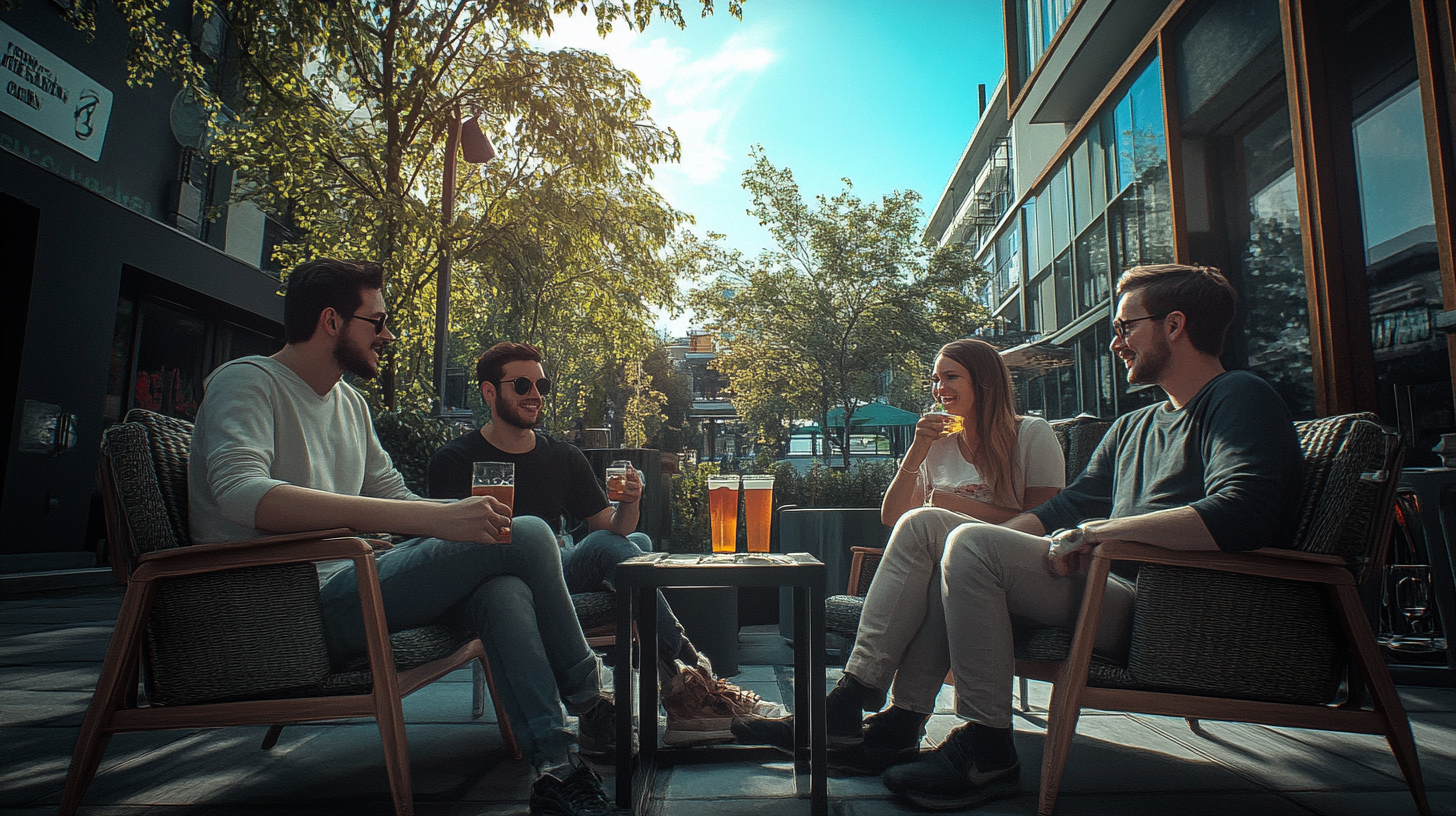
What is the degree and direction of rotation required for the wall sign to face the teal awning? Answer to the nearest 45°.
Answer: approximately 45° to its left

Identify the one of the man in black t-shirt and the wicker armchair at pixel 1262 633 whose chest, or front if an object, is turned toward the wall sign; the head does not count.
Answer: the wicker armchair

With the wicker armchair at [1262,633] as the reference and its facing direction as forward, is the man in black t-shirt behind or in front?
in front

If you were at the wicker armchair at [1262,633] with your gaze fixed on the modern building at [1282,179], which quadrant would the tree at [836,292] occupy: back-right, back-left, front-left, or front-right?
front-left

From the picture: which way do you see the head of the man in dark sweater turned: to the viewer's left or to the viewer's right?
to the viewer's left

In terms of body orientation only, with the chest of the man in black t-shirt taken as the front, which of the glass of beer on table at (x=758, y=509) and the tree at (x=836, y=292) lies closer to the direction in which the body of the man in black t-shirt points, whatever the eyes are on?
the glass of beer on table

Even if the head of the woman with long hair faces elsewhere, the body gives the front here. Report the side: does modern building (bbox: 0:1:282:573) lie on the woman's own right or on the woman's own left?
on the woman's own right

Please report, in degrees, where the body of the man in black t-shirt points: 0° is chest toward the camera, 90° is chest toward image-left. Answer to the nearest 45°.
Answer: approximately 315°

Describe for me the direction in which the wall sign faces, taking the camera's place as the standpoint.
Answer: facing the viewer and to the right of the viewer

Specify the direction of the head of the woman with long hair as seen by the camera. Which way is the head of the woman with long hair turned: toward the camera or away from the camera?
toward the camera

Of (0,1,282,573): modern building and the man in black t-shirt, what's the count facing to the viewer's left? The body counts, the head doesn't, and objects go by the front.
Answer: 0

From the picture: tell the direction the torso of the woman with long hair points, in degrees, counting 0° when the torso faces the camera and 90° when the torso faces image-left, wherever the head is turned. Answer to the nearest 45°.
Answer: approximately 45°

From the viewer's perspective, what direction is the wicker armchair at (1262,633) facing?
to the viewer's left

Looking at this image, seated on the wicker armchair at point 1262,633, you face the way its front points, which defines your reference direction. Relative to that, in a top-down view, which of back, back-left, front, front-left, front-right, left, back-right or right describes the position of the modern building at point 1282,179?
right

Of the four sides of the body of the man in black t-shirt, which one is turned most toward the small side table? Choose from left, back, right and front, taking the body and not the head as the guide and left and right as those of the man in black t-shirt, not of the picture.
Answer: front

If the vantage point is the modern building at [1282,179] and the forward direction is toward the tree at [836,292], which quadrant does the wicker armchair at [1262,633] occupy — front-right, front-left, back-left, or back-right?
back-left
